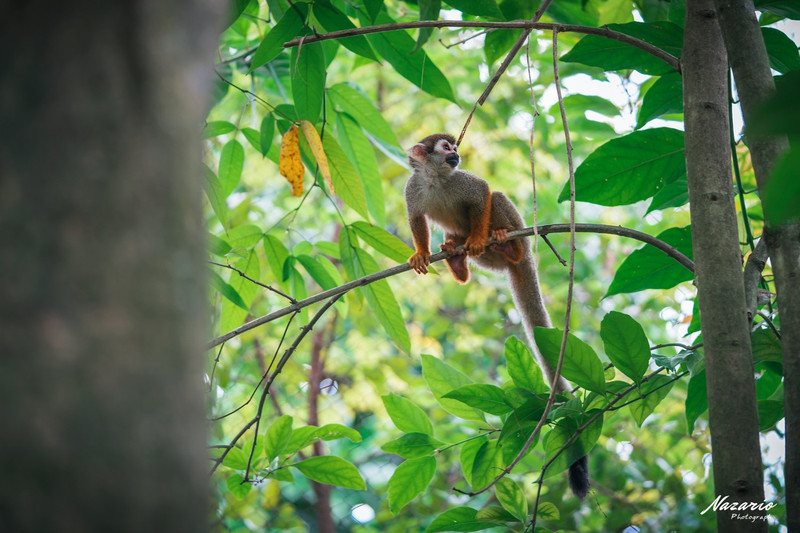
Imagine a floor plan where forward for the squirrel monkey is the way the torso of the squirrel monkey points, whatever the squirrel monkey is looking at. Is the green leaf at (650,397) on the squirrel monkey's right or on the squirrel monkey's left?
on the squirrel monkey's left

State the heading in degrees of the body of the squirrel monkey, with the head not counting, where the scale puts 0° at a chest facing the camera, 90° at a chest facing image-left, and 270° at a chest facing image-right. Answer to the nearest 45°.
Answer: approximately 45°
